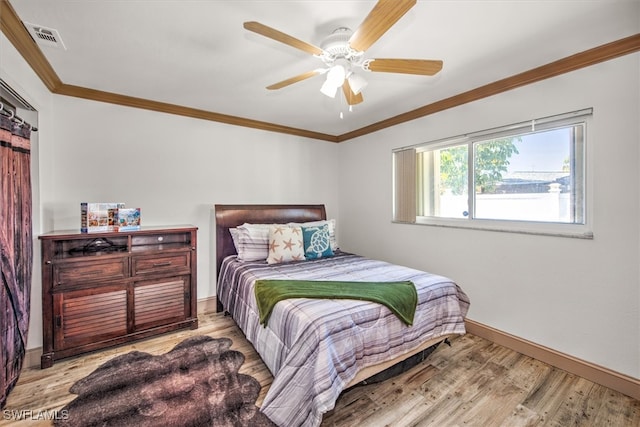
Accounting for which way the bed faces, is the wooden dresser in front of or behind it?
behind

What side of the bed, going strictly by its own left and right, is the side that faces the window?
left

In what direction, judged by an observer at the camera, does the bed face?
facing the viewer and to the right of the viewer

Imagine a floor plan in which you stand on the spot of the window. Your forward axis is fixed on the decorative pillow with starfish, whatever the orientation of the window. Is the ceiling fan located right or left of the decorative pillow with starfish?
left
